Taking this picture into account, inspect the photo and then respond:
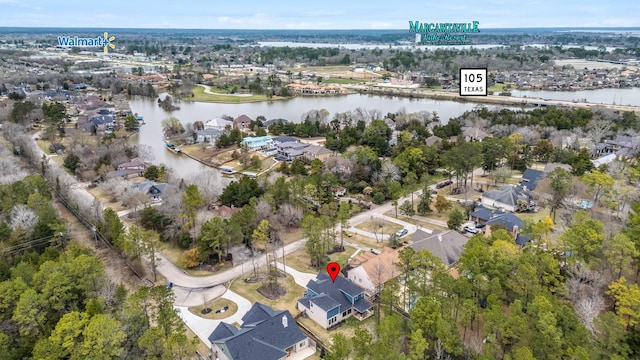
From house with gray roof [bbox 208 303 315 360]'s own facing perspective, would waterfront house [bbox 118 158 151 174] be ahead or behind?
ahead

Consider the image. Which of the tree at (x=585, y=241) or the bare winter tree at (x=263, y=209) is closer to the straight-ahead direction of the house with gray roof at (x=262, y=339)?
the bare winter tree

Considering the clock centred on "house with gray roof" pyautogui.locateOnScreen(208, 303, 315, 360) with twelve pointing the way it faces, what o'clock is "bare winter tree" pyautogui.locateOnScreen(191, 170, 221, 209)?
The bare winter tree is roughly at 1 o'clock from the house with gray roof.

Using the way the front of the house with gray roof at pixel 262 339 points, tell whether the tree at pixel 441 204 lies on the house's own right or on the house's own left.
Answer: on the house's own right

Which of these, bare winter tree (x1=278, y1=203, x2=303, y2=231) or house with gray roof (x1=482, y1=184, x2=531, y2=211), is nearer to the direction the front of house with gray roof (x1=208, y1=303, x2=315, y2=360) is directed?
the bare winter tree

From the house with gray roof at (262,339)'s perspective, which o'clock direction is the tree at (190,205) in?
The tree is roughly at 1 o'clock from the house with gray roof.

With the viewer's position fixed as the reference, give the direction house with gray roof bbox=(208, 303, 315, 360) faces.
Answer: facing away from the viewer and to the left of the viewer

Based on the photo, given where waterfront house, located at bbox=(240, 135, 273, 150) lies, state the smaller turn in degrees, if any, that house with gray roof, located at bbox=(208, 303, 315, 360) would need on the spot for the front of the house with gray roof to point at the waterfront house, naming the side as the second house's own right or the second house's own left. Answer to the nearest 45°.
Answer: approximately 45° to the second house's own right

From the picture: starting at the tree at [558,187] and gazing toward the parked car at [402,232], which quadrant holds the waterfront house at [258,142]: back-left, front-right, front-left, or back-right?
front-right

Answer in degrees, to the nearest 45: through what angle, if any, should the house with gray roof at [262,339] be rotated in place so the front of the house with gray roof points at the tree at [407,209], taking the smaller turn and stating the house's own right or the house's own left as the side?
approximately 90° to the house's own right

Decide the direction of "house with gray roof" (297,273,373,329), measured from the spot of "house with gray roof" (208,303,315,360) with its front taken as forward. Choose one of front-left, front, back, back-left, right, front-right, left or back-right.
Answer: right

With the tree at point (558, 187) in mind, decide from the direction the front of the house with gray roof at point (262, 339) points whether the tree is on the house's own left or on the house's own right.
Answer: on the house's own right

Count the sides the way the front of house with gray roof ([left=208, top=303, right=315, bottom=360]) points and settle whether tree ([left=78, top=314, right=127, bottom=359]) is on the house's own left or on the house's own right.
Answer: on the house's own left

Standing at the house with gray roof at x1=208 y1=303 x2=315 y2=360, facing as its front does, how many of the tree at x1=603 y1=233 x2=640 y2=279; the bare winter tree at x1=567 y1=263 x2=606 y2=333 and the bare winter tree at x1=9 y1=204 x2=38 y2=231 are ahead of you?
1

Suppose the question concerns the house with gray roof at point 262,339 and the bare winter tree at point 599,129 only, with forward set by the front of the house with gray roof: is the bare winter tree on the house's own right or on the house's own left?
on the house's own right
